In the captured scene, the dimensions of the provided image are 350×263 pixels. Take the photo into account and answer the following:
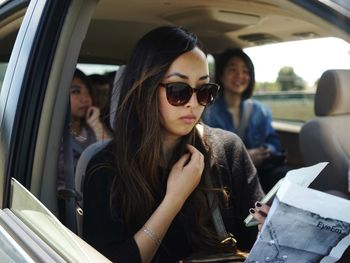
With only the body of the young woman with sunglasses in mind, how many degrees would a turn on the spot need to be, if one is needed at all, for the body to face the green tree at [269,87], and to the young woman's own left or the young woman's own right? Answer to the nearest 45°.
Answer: approximately 135° to the young woman's own left

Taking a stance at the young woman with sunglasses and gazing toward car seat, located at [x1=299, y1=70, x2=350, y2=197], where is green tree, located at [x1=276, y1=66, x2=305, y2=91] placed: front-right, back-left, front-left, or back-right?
front-left

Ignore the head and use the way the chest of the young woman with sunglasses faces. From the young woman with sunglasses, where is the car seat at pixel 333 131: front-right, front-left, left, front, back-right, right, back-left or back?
left

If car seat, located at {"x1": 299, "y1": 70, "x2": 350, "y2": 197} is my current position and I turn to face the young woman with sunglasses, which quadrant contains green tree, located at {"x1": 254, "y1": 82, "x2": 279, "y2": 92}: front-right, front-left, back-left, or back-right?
back-right

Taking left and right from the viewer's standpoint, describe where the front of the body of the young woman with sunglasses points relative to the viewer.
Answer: facing the viewer and to the right of the viewer

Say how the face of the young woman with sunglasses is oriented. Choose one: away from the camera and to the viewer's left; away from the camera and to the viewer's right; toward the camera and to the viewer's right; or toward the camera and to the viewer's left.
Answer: toward the camera and to the viewer's right

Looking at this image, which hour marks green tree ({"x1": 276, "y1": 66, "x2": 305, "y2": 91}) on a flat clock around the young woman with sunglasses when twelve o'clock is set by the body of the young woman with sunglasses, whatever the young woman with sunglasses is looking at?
The green tree is roughly at 8 o'clock from the young woman with sunglasses.
